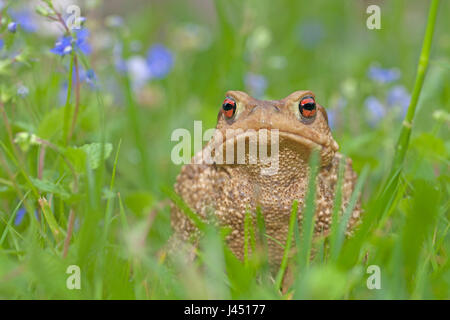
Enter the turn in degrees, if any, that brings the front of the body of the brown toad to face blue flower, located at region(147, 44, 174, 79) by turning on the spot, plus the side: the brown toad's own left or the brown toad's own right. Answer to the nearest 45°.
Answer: approximately 180°

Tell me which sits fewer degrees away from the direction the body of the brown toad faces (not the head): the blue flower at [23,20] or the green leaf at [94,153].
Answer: the green leaf

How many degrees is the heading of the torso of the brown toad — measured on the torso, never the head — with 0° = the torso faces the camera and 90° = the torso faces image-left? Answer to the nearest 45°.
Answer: approximately 0°

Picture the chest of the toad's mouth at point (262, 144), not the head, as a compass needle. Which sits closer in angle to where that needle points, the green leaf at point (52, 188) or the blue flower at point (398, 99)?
the green leaf

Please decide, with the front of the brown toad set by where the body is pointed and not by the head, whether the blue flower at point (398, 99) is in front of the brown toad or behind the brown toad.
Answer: behind
